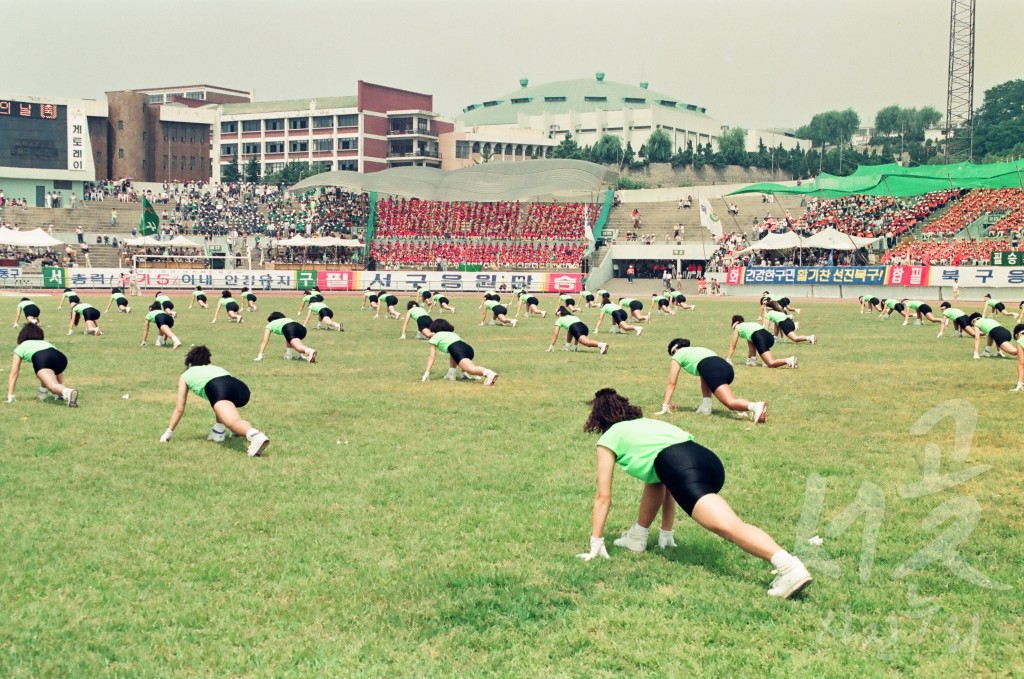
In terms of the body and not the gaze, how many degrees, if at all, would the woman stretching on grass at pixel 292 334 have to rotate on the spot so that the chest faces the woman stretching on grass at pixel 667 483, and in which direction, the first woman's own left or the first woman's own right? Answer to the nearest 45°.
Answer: approximately 135° to the first woman's own left

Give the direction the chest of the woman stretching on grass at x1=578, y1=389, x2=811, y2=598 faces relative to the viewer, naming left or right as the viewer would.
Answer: facing away from the viewer and to the left of the viewer

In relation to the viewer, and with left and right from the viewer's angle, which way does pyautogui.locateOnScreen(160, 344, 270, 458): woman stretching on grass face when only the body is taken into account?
facing away from the viewer and to the left of the viewer

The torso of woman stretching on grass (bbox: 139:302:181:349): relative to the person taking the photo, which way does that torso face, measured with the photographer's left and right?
facing away from the viewer and to the left of the viewer

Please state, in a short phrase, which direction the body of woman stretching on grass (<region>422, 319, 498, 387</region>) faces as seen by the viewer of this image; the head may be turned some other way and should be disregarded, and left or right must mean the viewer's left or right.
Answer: facing away from the viewer and to the left of the viewer

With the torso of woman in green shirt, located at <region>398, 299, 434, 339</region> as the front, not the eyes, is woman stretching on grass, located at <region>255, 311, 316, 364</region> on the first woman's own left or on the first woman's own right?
on the first woman's own left

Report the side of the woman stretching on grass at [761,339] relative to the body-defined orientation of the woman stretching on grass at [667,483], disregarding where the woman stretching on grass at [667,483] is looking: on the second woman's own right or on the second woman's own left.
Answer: on the second woman's own right
